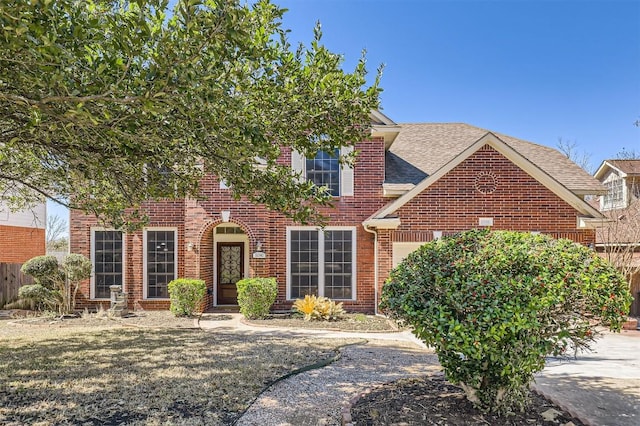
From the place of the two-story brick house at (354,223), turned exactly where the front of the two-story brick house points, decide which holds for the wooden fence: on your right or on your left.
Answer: on your right

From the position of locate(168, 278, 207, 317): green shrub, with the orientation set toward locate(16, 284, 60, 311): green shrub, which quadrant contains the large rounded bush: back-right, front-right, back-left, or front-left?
back-left

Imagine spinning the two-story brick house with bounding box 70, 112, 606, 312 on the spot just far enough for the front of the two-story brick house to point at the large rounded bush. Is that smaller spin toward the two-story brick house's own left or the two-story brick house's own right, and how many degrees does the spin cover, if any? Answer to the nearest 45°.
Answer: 0° — it already faces it

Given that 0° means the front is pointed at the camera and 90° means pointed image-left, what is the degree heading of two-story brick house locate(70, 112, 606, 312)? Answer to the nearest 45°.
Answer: approximately 0°

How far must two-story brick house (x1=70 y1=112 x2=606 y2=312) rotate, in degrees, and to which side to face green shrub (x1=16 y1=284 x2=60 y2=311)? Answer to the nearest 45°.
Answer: approximately 90° to its right

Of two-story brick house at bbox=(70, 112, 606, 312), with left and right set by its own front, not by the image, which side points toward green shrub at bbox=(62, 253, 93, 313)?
right

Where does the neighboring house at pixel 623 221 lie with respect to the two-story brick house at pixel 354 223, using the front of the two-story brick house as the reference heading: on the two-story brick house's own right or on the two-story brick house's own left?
on the two-story brick house's own left

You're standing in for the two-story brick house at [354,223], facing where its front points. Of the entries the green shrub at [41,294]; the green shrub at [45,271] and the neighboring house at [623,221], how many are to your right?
2
